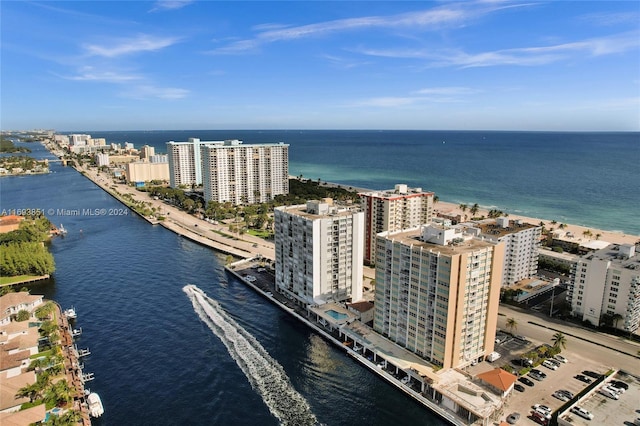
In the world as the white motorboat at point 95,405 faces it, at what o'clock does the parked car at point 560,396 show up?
The parked car is roughly at 4 o'clock from the white motorboat.

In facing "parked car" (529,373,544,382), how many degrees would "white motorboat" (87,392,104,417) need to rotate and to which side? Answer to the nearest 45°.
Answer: approximately 135° to its right

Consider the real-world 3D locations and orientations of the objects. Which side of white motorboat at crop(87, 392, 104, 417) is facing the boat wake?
right

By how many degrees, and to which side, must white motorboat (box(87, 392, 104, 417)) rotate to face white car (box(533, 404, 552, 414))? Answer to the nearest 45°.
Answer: approximately 135° to its right

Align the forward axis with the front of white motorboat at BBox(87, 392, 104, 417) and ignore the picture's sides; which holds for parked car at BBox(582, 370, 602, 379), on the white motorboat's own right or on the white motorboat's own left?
on the white motorboat's own right

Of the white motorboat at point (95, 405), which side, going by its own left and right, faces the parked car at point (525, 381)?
right

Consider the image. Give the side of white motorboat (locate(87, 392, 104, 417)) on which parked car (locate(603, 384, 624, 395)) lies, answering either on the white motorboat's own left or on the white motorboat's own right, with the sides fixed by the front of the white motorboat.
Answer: on the white motorboat's own right

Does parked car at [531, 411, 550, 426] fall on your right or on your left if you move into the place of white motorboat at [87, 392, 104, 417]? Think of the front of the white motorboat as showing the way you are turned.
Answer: on your right

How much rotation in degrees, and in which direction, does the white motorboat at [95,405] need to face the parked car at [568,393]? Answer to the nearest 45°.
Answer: approximately 135° to its right

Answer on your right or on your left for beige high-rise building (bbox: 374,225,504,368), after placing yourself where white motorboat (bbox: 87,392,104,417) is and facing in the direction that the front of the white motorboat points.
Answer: on your right

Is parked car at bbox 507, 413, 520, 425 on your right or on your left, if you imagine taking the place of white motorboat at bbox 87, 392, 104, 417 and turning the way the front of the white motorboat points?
on your right

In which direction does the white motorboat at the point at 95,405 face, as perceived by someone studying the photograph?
facing away from the viewer

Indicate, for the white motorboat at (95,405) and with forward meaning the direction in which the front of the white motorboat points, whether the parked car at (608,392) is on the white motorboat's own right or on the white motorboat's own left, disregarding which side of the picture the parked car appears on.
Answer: on the white motorboat's own right
